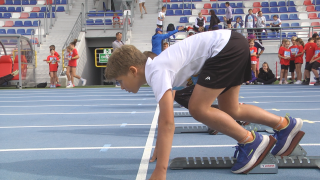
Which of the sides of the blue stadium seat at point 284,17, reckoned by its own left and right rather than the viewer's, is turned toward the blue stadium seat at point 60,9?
right

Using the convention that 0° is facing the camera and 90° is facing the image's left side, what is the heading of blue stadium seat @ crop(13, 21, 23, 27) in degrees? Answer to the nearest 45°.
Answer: approximately 0°

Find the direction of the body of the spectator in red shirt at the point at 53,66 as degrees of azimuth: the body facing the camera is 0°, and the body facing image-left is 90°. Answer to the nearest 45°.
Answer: approximately 0°

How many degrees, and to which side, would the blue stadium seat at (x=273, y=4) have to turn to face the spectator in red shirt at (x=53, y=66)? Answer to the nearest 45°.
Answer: approximately 45° to its right

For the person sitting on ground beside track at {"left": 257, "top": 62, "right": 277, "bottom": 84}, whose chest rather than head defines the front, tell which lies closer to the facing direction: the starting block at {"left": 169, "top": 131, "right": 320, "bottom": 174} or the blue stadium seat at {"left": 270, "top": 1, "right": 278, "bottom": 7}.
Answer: the starting block

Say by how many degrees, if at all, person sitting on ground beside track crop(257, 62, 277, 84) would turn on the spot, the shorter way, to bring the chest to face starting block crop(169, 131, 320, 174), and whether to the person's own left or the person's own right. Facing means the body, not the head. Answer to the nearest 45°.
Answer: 0° — they already face it
